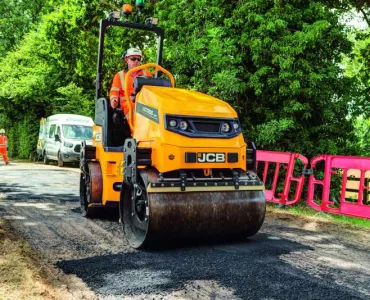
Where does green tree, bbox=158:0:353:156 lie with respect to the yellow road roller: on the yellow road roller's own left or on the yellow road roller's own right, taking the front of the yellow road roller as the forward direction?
on the yellow road roller's own left

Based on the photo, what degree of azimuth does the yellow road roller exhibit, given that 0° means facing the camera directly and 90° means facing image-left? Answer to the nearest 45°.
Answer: approximately 315°
